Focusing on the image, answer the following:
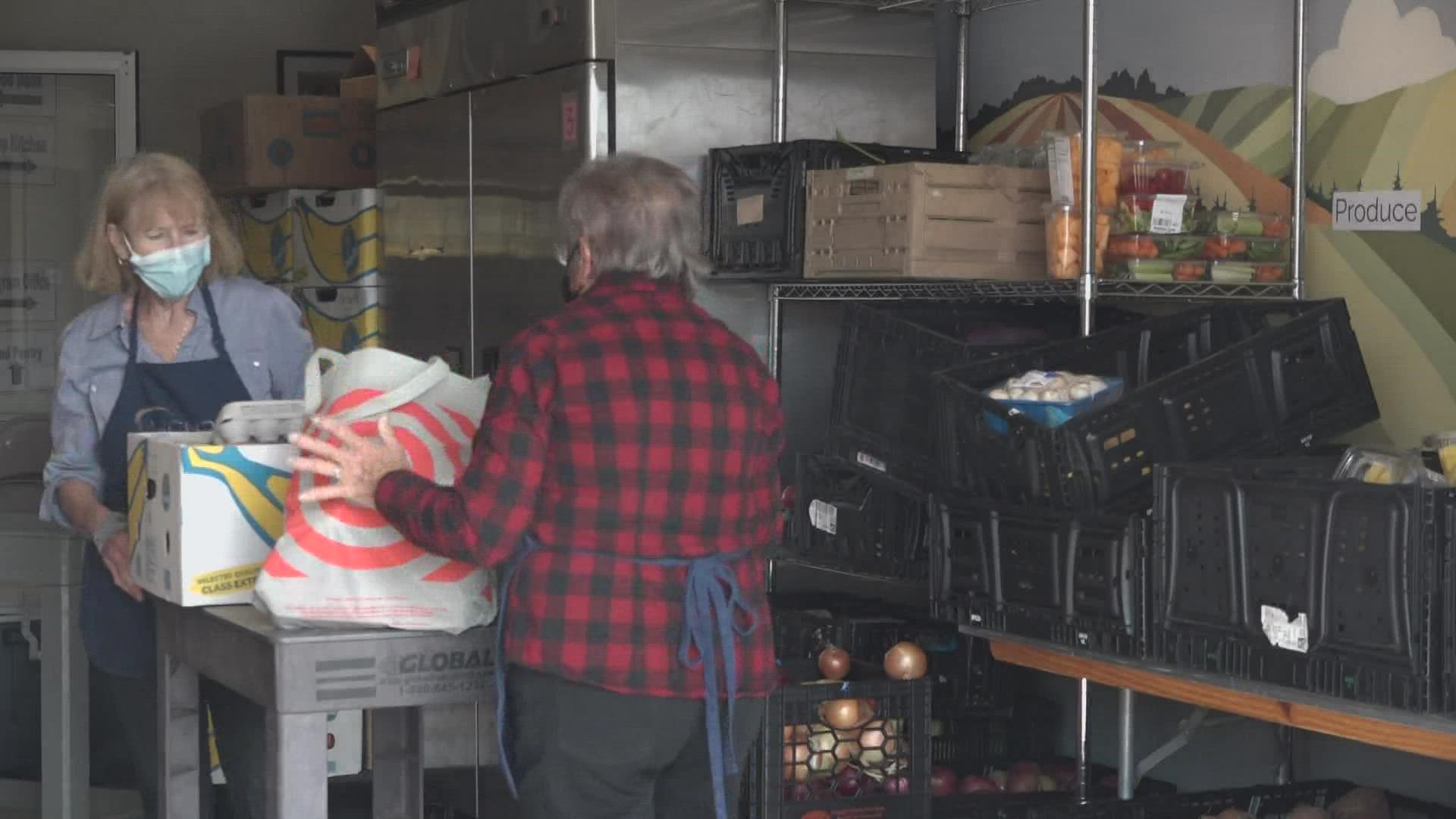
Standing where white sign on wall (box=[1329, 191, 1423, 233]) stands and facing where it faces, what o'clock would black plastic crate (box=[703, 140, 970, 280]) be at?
The black plastic crate is roughly at 3 o'clock from the white sign on wall.

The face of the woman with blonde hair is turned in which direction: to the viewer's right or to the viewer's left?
to the viewer's right

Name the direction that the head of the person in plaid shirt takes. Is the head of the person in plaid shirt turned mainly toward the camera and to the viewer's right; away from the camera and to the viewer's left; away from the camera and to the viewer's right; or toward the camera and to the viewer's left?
away from the camera and to the viewer's left

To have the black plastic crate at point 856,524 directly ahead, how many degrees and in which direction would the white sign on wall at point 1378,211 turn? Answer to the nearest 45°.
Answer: approximately 90° to its right

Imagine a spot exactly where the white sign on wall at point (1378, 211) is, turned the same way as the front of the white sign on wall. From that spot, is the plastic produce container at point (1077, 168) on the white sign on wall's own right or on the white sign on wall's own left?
on the white sign on wall's own right

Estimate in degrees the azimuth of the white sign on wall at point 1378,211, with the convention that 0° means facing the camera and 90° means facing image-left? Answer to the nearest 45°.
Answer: approximately 0°

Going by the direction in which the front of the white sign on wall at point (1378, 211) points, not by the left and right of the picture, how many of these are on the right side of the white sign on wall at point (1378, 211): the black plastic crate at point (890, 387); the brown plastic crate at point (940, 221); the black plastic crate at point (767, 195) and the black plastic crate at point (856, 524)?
4

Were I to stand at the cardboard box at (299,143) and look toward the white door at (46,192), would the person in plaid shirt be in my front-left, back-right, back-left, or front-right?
back-left

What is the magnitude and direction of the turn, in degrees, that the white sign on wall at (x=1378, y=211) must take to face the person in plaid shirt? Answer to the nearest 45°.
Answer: approximately 45° to its right

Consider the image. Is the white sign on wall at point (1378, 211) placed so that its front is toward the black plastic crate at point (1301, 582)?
yes

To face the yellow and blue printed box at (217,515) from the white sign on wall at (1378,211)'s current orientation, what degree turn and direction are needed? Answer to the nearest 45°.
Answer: approximately 45° to its right
